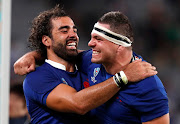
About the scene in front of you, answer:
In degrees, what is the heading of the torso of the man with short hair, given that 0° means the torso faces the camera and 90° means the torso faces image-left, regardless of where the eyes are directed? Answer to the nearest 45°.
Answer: approximately 45°
